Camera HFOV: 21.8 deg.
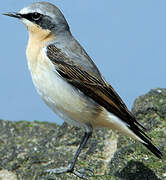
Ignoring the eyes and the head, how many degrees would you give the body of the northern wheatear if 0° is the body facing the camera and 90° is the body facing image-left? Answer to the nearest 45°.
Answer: approximately 90°
